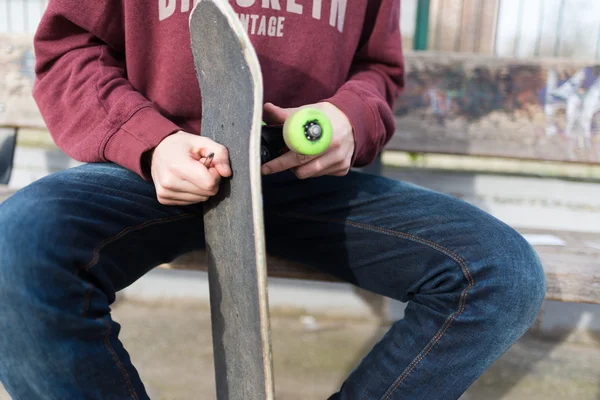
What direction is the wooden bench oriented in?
toward the camera
